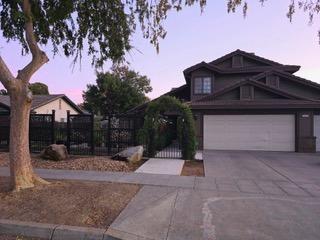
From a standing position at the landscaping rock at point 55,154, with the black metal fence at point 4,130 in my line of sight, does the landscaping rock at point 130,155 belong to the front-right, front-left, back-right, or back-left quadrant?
back-right

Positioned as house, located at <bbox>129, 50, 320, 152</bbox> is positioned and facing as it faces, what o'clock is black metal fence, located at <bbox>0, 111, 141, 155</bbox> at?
The black metal fence is roughly at 2 o'clock from the house.

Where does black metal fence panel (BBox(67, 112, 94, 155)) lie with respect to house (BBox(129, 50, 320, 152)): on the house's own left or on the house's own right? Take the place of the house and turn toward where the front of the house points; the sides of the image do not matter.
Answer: on the house's own right

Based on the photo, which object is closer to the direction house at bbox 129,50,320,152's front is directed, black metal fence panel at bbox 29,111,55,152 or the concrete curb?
the concrete curb

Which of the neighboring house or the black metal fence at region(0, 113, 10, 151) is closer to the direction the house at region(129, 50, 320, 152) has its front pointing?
the black metal fence

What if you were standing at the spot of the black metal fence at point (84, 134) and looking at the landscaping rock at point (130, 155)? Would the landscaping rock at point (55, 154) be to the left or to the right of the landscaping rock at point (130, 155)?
right

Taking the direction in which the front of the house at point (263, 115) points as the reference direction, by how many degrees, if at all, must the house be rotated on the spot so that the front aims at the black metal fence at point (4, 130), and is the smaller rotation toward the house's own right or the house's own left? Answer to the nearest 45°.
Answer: approximately 45° to the house's own right

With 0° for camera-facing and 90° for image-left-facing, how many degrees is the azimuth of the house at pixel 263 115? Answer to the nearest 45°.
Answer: approximately 0°

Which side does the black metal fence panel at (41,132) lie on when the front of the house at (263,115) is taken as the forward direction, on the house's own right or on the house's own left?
on the house's own right

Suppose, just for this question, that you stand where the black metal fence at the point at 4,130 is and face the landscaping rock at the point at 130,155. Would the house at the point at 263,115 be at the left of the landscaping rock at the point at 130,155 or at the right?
left

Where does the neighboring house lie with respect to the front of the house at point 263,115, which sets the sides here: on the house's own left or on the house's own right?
on the house's own right

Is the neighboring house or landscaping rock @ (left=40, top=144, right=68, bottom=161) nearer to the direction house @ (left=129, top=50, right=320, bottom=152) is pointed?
the landscaping rock
